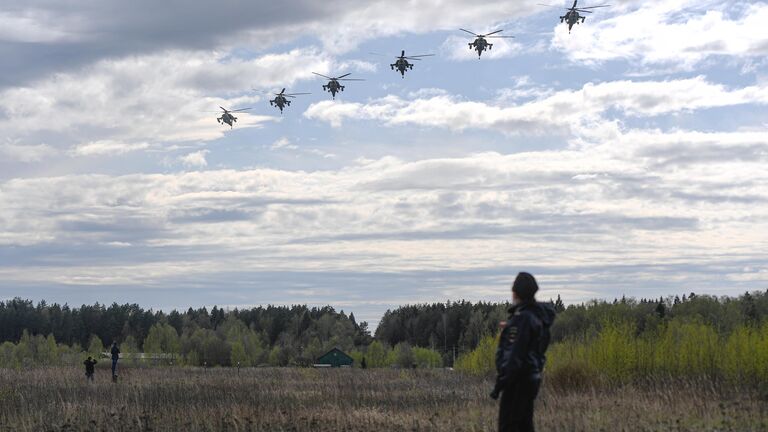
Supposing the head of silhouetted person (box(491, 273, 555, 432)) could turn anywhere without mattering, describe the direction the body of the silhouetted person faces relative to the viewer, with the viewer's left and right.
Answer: facing away from the viewer and to the left of the viewer

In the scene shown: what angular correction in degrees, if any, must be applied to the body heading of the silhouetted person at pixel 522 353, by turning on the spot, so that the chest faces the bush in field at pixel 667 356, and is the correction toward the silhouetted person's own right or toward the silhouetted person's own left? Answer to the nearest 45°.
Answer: approximately 45° to the silhouetted person's own right

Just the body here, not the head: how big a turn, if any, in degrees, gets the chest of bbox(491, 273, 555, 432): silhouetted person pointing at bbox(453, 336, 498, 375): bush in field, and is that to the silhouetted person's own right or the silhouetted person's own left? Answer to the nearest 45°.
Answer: approximately 45° to the silhouetted person's own right
